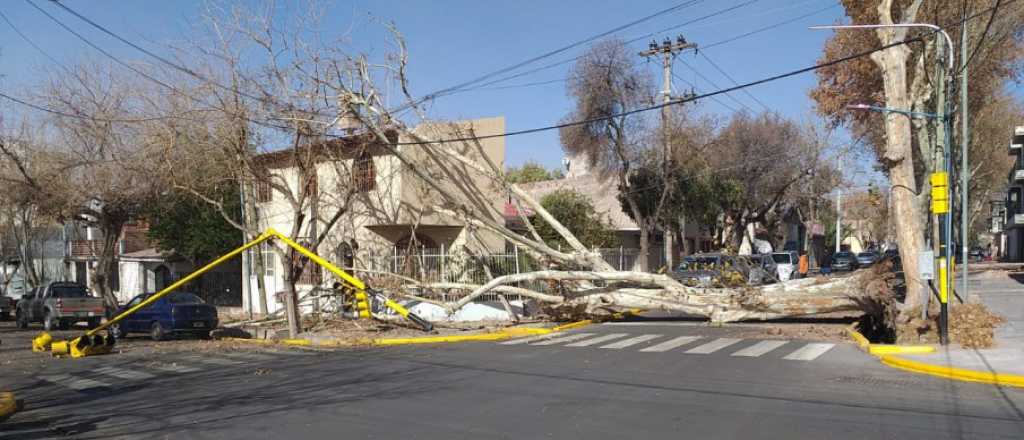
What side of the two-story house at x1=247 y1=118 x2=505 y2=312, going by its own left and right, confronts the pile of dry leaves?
left

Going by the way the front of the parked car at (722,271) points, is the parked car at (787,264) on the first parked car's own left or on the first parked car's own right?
on the first parked car's own left

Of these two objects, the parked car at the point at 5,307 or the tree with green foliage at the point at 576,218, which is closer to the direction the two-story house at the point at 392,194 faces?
the parked car

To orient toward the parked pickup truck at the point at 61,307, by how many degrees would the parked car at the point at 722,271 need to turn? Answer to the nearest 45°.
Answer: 0° — it already faces it

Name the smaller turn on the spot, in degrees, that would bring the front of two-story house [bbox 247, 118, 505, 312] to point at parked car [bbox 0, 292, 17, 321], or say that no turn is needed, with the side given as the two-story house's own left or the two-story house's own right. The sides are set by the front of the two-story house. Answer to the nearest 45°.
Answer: approximately 90° to the two-story house's own right

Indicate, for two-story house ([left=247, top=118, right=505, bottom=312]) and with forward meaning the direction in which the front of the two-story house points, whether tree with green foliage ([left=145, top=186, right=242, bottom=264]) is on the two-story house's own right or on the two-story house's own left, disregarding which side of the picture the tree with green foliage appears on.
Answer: on the two-story house's own right

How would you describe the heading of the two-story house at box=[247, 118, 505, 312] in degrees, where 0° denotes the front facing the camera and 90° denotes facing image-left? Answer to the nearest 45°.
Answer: approximately 45°

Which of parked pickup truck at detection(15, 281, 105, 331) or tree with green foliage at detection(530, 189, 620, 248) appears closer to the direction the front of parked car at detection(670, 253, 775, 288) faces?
the parked pickup truck

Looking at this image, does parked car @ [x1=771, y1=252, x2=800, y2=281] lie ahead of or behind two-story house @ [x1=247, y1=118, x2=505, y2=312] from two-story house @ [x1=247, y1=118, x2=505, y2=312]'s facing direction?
behind
